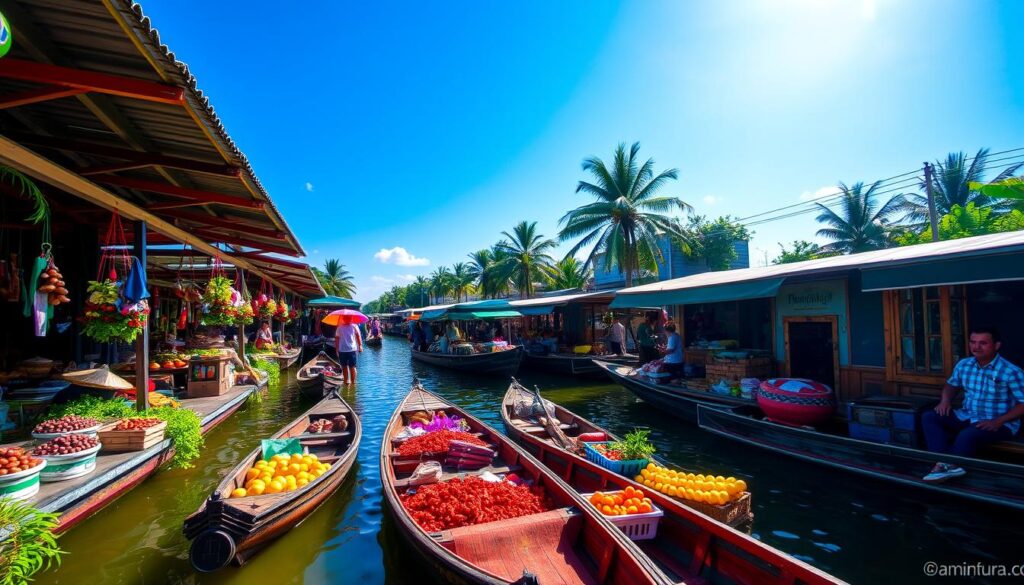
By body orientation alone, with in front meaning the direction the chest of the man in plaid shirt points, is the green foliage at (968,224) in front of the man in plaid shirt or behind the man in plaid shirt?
behind

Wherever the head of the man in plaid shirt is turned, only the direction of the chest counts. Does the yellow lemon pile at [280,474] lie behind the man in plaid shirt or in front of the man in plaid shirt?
in front

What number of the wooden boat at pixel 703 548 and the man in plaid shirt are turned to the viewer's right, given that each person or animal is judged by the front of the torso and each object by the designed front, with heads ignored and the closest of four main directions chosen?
0

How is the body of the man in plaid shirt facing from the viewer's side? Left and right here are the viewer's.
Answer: facing the viewer and to the left of the viewer

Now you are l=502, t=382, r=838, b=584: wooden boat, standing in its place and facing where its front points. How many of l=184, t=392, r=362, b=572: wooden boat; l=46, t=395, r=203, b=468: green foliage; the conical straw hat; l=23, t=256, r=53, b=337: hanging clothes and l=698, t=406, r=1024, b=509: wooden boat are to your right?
1

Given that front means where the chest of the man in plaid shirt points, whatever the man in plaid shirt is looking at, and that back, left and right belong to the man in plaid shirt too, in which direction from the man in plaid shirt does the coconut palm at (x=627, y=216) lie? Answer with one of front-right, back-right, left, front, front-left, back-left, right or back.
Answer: right

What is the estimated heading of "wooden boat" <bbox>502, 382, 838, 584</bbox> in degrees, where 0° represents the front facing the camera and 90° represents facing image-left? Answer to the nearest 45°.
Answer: approximately 135°

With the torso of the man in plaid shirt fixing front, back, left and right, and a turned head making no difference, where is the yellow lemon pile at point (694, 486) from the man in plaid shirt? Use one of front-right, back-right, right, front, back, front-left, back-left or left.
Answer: front

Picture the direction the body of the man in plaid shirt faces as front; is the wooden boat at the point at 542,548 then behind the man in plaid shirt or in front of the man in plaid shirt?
in front

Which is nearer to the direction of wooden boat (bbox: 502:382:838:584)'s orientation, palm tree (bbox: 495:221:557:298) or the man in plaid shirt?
the palm tree

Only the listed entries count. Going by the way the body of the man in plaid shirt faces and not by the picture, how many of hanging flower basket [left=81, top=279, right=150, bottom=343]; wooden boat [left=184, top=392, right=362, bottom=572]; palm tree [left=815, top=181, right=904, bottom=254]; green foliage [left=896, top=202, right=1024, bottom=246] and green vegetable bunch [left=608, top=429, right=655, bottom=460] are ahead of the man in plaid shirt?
3
